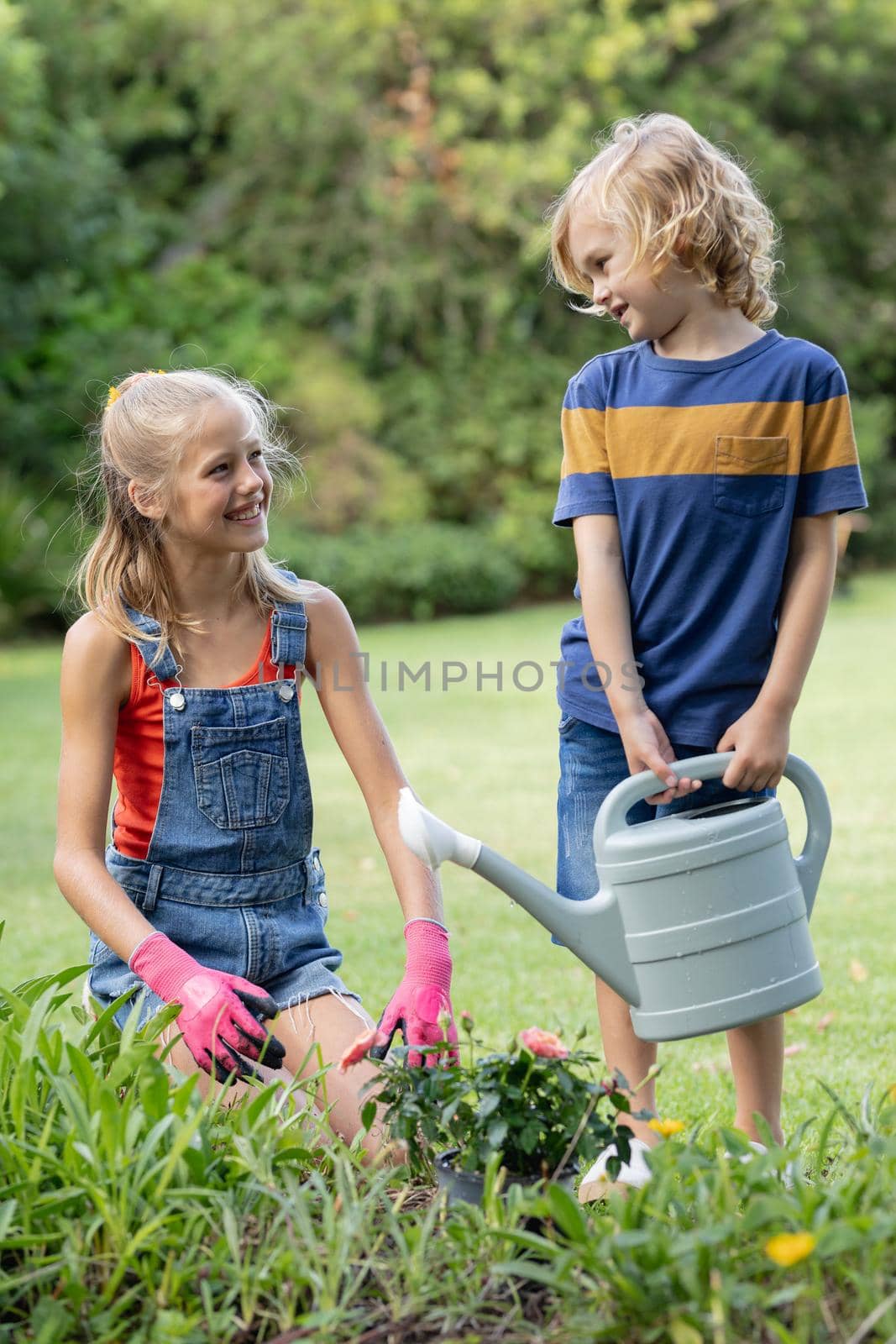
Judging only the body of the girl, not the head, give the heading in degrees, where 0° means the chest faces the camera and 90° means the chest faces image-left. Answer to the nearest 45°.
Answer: approximately 315°

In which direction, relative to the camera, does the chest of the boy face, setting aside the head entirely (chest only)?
toward the camera

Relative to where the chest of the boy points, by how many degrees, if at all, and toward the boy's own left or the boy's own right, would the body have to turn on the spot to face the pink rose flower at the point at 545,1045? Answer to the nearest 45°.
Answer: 0° — they already face it

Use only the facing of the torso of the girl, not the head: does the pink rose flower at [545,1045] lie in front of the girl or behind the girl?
in front

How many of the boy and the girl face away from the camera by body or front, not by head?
0

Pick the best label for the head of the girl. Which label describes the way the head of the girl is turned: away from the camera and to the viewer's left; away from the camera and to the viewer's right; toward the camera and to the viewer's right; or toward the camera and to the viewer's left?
toward the camera and to the viewer's right

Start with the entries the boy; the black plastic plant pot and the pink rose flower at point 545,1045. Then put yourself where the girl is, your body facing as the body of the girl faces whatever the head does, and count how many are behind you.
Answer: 0

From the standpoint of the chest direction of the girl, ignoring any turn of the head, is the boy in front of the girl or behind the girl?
in front

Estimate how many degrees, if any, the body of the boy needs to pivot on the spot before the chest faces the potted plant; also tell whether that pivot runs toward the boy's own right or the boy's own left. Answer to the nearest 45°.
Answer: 0° — they already face it

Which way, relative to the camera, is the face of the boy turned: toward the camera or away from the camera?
toward the camera

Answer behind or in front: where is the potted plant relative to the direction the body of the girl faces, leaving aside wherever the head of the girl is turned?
in front
